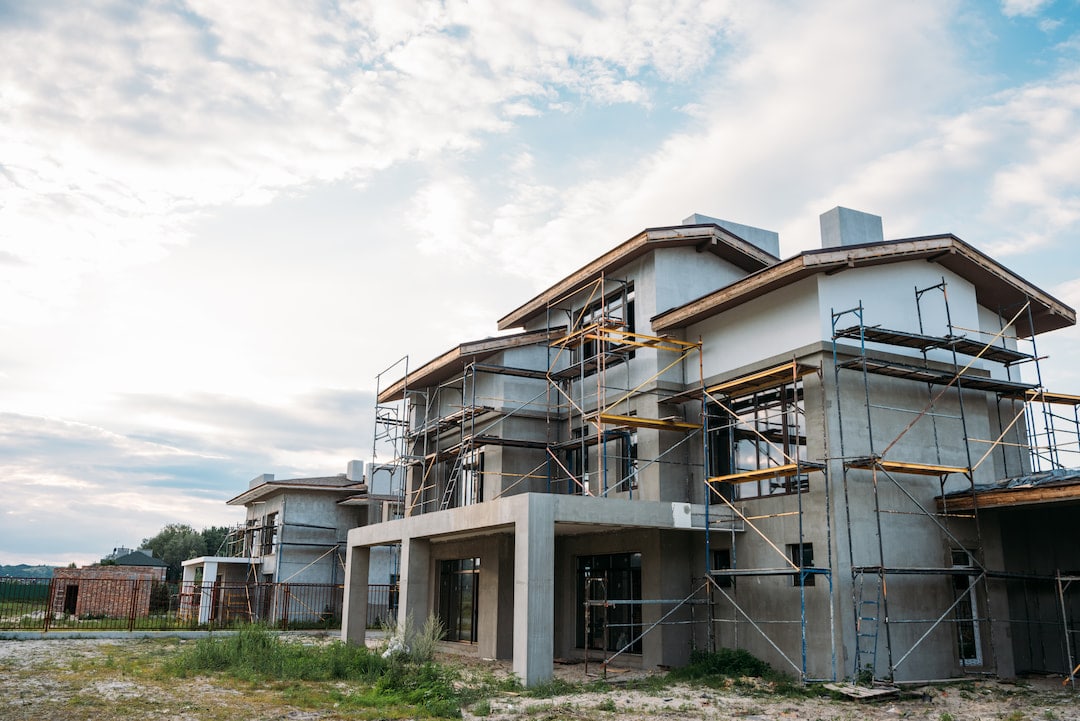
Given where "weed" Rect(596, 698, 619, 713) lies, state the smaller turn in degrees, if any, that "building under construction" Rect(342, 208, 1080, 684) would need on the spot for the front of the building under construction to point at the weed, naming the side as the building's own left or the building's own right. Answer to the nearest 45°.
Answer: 0° — it already faces it

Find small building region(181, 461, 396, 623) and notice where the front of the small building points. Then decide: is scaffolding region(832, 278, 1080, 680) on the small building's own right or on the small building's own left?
on the small building's own left

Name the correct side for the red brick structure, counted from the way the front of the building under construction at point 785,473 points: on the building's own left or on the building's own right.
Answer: on the building's own right

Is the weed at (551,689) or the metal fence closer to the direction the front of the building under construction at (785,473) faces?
the weed

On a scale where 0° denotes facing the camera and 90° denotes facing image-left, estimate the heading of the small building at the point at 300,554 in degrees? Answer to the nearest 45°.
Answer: approximately 45°

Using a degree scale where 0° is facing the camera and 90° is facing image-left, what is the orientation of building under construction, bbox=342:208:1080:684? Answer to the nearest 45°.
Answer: approximately 45°

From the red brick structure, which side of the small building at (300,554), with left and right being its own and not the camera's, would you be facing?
right
